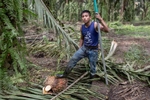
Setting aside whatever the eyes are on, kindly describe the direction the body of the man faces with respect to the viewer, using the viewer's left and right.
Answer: facing the viewer and to the left of the viewer
